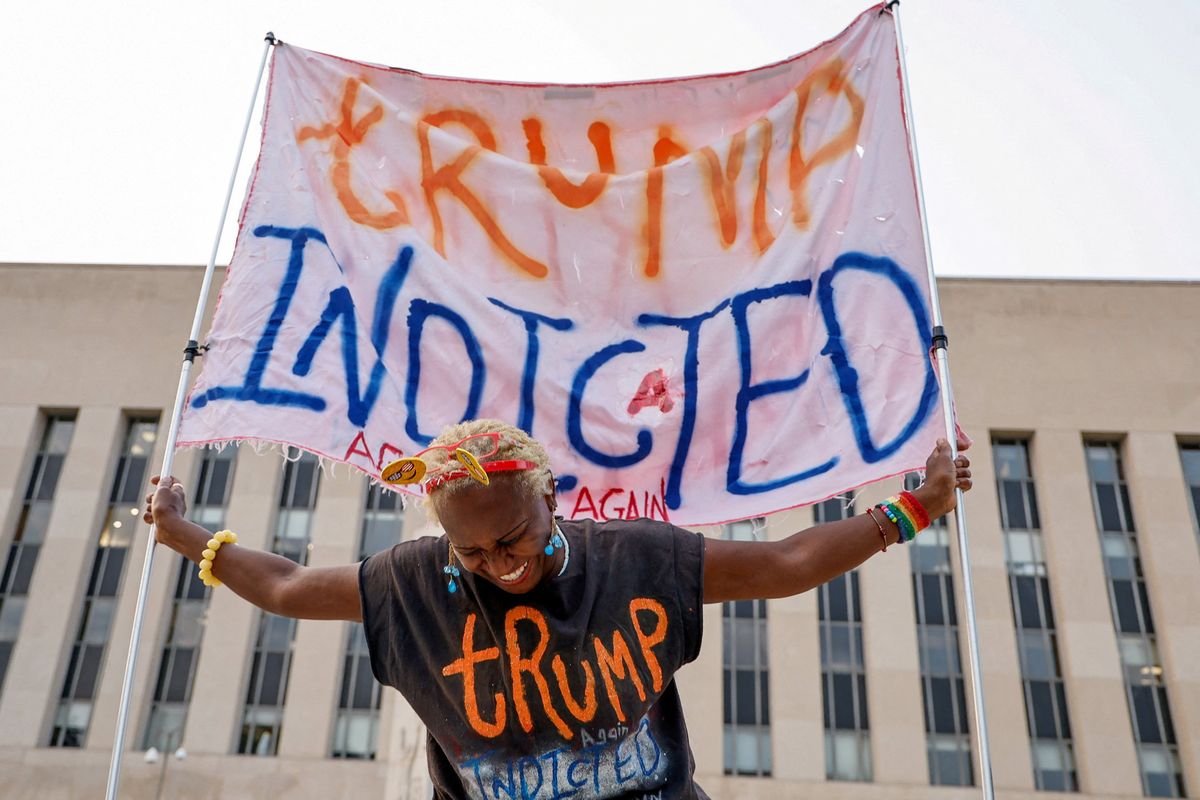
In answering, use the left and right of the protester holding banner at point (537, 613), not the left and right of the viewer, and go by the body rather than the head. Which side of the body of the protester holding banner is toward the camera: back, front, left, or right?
front

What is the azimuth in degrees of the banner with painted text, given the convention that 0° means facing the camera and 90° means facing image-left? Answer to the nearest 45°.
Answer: approximately 0°
